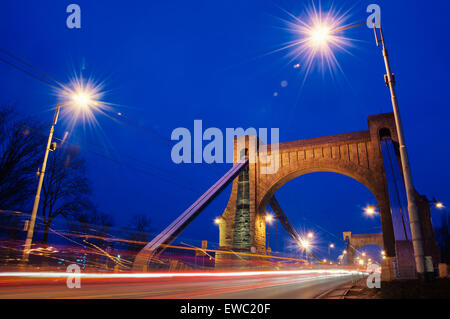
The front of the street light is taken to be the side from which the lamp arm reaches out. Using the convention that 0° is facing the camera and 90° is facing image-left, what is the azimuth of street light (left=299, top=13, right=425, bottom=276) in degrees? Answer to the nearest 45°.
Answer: approximately 90°

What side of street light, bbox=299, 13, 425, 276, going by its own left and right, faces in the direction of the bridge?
right
